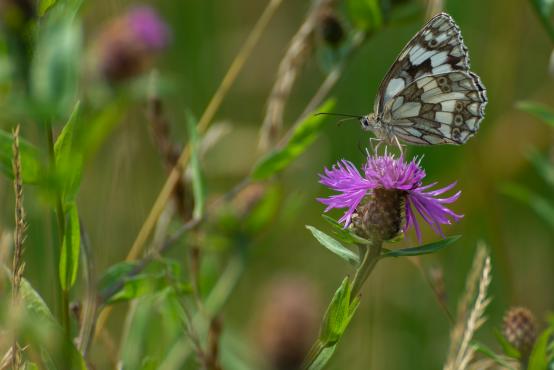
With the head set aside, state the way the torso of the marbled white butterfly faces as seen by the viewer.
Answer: to the viewer's left

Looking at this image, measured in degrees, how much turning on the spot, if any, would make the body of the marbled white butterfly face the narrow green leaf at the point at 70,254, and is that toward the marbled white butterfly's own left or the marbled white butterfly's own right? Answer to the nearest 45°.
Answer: approximately 45° to the marbled white butterfly's own left
